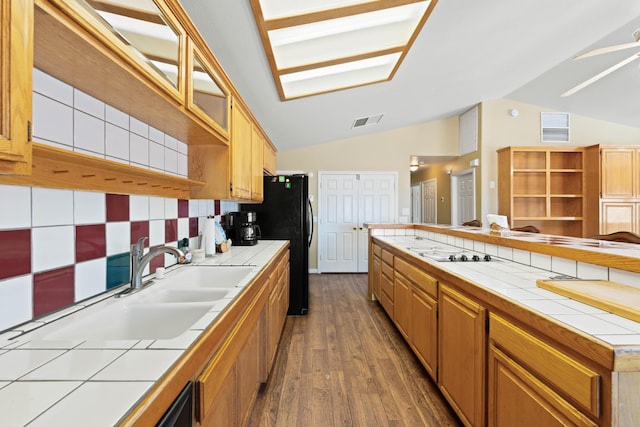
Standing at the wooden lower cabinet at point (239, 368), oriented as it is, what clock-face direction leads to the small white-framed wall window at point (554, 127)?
The small white-framed wall window is roughly at 11 o'clock from the wooden lower cabinet.

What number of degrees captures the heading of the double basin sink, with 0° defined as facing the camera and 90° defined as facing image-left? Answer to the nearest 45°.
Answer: approximately 270°

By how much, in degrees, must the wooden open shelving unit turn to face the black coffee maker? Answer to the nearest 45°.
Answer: approximately 45° to its right

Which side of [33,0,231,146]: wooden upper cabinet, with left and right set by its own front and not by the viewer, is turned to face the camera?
right

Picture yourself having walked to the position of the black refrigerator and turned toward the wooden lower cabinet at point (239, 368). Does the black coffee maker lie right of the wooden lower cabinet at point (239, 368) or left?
right

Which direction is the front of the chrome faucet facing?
to the viewer's right
